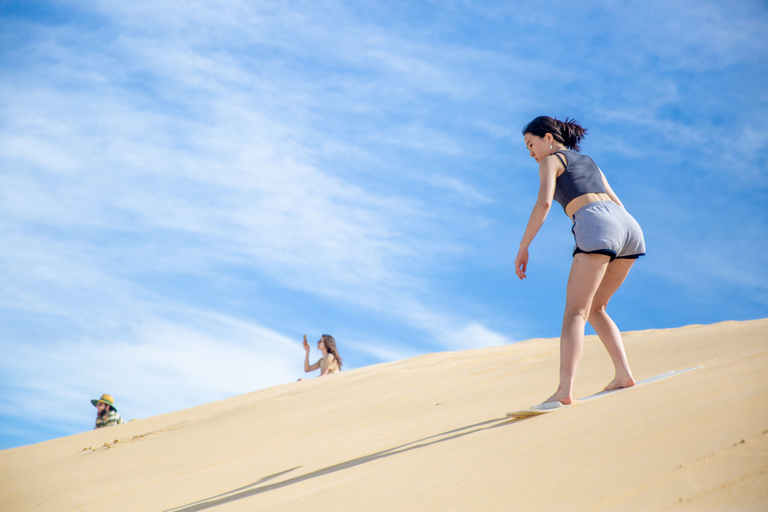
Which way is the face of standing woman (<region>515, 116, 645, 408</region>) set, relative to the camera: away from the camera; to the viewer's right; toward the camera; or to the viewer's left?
to the viewer's left

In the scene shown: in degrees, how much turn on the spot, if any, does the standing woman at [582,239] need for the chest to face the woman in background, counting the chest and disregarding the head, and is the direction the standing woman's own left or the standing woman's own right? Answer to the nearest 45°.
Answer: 0° — they already face them

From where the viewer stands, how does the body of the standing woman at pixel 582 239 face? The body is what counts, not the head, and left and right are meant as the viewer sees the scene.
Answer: facing away from the viewer and to the left of the viewer
